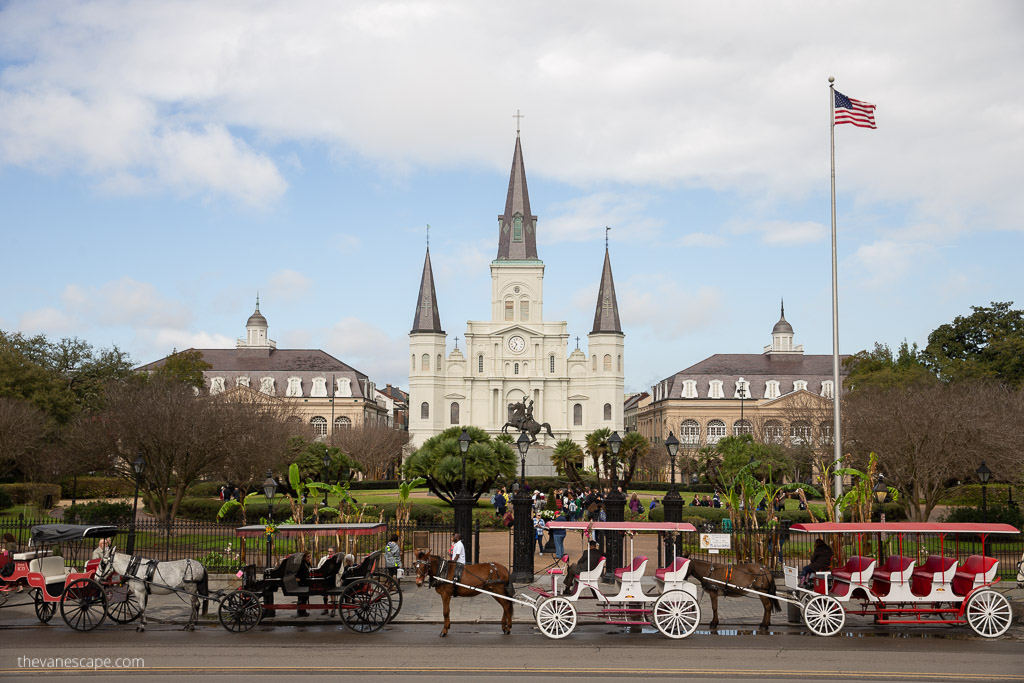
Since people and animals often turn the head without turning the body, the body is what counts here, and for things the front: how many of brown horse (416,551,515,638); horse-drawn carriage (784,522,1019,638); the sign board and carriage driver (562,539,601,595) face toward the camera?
1

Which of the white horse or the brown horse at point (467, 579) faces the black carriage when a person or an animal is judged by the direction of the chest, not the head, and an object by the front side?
the brown horse

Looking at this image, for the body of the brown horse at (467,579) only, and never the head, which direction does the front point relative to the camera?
to the viewer's left

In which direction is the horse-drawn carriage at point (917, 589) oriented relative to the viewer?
to the viewer's left

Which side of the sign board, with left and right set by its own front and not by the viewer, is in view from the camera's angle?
front

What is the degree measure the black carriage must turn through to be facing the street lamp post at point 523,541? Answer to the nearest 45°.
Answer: approximately 135° to its right

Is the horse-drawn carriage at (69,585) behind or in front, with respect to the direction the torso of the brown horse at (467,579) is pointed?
in front

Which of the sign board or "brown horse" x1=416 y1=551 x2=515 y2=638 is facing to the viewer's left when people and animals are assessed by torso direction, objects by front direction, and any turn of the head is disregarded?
the brown horse

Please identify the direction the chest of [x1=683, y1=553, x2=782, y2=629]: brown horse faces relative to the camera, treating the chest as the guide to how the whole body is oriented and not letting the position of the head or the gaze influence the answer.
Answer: to the viewer's left

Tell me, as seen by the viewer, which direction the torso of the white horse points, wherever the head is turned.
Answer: to the viewer's left

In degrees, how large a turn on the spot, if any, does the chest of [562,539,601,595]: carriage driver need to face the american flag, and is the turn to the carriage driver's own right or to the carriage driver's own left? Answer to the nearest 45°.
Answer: approximately 135° to the carriage driver's own right

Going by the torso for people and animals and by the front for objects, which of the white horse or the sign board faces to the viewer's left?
the white horse
